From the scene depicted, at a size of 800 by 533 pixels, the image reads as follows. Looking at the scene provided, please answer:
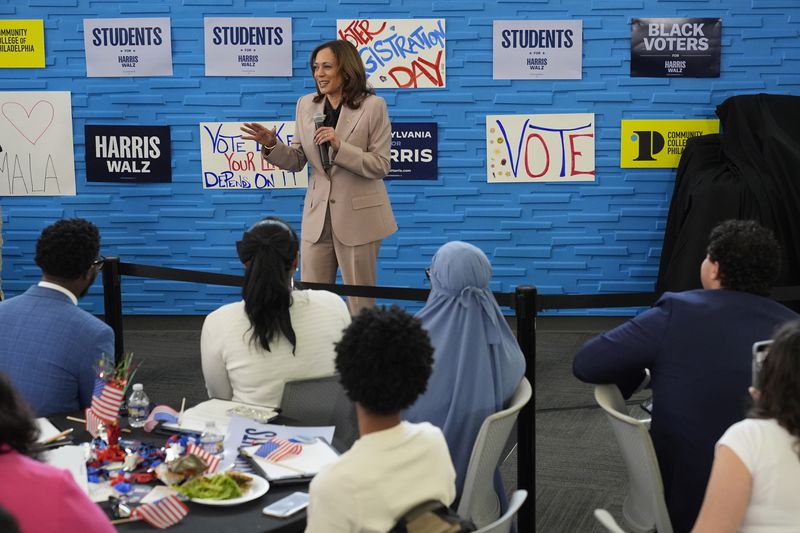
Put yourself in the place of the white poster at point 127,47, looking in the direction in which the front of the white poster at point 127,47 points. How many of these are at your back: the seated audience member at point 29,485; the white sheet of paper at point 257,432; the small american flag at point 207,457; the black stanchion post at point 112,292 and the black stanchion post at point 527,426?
0

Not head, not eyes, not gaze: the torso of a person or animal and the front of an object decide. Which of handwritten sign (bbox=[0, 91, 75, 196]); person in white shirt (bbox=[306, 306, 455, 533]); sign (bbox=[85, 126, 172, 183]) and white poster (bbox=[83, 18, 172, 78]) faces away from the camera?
the person in white shirt

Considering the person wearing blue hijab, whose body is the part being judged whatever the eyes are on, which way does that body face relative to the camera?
away from the camera

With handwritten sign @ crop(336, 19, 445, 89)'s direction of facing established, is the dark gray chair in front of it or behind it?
in front

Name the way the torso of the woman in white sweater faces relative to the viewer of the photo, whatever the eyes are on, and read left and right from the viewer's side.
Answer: facing away from the viewer

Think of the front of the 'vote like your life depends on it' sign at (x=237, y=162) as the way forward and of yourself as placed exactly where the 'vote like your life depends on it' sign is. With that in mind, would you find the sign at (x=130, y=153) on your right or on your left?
on your right

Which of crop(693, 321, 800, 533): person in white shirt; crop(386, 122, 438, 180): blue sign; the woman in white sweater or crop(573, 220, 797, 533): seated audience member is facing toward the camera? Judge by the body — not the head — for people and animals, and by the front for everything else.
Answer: the blue sign

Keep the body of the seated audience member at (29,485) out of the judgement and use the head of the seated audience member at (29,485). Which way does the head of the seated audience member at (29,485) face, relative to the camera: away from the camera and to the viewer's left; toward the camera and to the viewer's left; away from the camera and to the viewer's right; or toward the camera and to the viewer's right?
away from the camera and to the viewer's right

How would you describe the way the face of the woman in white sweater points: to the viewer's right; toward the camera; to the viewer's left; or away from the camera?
away from the camera

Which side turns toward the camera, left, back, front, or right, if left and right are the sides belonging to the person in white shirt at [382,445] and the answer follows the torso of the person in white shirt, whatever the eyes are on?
back

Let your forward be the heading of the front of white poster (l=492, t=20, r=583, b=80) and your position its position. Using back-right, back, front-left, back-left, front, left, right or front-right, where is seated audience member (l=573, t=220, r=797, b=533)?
front

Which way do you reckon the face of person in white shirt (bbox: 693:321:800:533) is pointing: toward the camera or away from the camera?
away from the camera

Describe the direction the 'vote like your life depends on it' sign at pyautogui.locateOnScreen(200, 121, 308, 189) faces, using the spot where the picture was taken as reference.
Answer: facing the viewer

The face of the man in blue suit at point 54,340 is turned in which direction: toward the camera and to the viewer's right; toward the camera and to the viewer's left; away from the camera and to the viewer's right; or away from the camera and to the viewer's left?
away from the camera and to the viewer's right

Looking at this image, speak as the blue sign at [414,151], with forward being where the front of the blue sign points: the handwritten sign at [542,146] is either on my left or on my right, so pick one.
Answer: on my left

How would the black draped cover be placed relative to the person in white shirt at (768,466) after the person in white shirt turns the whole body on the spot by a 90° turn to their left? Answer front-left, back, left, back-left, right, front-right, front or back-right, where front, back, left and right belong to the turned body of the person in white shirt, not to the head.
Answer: back-right

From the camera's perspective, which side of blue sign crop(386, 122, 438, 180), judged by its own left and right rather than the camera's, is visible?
front

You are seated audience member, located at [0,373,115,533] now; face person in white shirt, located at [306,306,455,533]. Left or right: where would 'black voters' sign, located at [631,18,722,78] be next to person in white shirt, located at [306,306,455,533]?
left

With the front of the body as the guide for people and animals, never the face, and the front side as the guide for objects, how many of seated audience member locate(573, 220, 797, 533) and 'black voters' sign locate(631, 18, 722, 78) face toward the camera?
1

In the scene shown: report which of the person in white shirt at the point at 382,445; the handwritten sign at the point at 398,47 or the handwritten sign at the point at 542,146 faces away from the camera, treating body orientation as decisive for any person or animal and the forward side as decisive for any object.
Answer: the person in white shirt

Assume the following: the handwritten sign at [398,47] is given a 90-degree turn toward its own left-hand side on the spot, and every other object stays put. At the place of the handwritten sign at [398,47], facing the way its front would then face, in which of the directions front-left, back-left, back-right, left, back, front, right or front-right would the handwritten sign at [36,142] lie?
back

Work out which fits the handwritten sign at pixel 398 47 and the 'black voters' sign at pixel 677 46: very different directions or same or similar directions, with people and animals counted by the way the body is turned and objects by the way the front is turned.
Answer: same or similar directions
